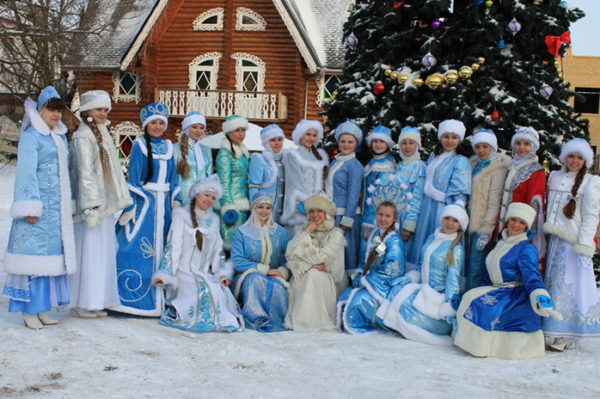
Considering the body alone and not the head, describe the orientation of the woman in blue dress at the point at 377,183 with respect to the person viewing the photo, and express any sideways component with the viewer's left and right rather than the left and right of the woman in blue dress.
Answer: facing the viewer

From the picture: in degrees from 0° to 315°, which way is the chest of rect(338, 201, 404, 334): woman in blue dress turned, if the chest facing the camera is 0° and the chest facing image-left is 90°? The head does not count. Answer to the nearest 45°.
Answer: approximately 45°

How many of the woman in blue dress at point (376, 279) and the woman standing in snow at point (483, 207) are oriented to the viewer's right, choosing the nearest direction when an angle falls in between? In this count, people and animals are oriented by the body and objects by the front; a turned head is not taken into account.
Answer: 0

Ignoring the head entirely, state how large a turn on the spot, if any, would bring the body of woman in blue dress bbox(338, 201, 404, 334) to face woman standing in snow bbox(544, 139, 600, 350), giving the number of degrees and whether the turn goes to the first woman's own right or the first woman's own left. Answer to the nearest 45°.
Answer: approximately 135° to the first woman's own left

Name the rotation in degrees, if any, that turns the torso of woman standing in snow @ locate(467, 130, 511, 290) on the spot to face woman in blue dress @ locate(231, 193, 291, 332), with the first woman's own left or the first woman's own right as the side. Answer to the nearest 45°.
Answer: approximately 45° to the first woman's own right

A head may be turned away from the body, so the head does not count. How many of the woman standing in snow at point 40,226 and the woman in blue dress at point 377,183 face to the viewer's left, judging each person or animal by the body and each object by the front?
0

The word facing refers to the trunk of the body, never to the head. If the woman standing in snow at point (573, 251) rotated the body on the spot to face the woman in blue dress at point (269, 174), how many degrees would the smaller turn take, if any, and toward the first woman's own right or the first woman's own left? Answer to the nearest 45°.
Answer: approximately 45° to the first woman's own right

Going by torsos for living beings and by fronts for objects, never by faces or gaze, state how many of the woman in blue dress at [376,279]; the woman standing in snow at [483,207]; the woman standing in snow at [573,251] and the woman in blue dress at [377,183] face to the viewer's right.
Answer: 0

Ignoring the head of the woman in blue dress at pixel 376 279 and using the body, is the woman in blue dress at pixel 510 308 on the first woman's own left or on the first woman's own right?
on the first woman's own left

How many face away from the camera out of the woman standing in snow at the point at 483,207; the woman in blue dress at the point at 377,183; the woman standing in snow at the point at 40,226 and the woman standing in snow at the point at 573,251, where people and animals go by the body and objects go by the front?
0

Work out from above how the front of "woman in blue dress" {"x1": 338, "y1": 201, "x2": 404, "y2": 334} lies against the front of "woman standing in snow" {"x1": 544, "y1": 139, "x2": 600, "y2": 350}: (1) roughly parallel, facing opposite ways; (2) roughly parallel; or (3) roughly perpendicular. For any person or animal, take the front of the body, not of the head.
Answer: roughly parallel
